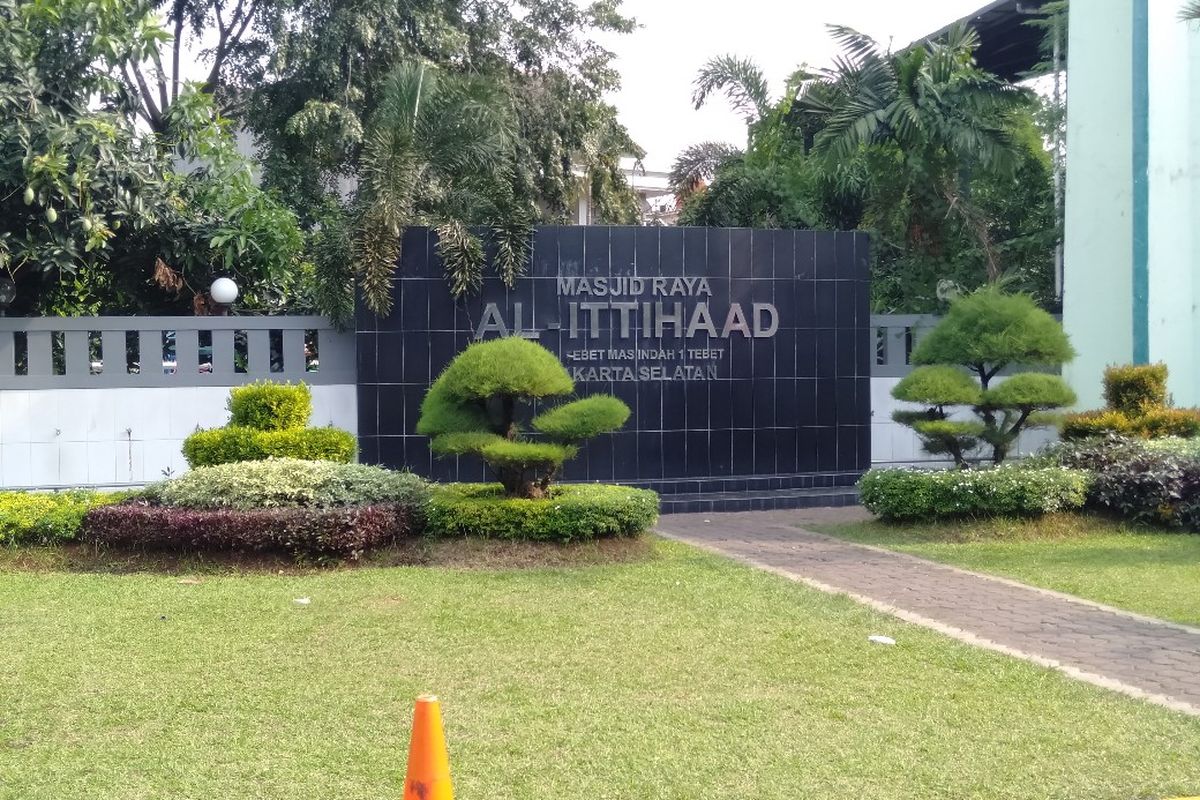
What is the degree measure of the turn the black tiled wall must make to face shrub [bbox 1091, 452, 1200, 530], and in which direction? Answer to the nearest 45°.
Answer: approximately 45° to its left

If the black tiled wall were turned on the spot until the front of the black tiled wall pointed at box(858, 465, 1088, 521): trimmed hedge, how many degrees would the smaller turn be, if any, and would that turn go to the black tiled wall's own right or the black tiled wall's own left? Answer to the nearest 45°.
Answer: approximately 45° to the black tiled wall's own left

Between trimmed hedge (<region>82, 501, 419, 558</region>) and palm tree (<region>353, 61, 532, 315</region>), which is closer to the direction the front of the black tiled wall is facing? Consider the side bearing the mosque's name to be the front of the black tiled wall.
the trimmed hedge

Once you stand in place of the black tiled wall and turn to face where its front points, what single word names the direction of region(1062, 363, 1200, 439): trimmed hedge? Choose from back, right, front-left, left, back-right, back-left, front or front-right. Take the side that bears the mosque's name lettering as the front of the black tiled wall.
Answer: left

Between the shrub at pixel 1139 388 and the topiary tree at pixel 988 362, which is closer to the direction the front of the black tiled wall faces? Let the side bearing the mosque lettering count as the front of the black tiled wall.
the topiary tree

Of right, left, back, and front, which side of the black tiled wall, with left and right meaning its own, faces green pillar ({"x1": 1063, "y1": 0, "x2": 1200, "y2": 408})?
left

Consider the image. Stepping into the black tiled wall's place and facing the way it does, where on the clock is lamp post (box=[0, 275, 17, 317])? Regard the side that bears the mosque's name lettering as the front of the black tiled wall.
The lamp post is roughly at 3 o'clock from the black tiled wall.

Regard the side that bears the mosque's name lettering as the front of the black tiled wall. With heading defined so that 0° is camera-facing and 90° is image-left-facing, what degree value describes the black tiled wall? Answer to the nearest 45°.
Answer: approximately 0°

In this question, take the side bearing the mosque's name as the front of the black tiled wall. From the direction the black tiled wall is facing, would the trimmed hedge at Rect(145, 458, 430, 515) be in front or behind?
in front

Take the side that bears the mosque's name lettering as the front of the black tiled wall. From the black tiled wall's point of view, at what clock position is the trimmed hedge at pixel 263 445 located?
The trimmed hedge is roughly at 2 o'clock from the black tiled wall.

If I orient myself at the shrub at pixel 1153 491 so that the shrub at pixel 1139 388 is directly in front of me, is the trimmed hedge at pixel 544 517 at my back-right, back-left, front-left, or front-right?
back-left

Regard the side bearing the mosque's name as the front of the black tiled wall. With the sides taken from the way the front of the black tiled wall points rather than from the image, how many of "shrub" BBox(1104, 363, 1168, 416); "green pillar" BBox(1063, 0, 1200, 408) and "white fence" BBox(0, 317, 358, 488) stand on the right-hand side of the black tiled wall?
1

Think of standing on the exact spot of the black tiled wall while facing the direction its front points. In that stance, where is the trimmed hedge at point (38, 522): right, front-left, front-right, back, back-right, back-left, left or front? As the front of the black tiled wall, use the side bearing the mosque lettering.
front-right

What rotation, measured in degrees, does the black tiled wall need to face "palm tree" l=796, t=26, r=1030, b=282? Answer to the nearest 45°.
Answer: approximately 135° to its left

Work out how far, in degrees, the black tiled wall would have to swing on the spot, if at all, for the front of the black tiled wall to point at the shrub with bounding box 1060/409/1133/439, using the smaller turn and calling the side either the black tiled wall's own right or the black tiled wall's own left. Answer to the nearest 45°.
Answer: approximately 90° to the black tiled wall's own left

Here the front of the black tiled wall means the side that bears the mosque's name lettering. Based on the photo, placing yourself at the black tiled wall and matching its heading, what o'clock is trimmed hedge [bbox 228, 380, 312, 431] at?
The trimmed hedge is roughly at 2 o'clock from the black tiled wall.

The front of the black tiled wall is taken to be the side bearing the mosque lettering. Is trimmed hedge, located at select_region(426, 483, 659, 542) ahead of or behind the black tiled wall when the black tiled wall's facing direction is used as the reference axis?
ahead
